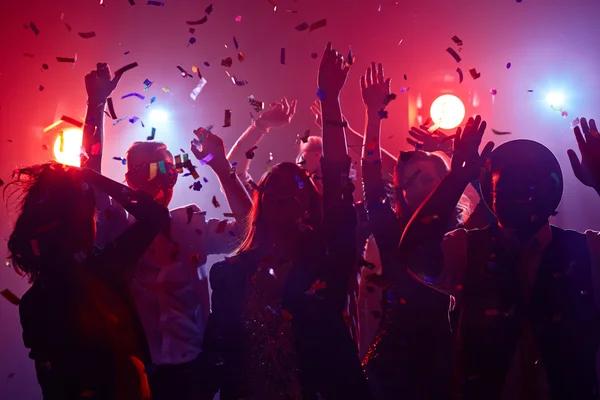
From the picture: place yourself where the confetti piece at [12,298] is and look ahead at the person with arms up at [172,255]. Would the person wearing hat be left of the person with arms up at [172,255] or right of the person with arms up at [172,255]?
right

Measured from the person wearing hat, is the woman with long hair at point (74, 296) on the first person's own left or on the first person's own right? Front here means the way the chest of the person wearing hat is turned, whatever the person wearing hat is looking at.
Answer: on the first person's own right

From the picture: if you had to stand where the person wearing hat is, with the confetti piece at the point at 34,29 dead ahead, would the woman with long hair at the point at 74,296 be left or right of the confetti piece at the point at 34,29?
left

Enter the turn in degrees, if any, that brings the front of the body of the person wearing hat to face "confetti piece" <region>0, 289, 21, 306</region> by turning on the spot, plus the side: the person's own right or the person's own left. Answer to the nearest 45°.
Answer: approximately 90° to the person's own right

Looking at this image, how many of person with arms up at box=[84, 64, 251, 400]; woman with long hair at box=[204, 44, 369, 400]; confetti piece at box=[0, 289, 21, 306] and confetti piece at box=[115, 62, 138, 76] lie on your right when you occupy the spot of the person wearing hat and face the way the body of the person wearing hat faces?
4

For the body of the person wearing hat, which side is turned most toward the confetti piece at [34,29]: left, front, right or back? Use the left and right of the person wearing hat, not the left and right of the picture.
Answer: right

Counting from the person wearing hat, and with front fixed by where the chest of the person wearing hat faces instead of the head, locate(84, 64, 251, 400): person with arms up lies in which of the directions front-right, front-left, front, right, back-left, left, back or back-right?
right

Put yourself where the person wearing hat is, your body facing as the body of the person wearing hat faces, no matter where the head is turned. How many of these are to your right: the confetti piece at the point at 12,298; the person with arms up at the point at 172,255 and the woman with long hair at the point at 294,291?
3

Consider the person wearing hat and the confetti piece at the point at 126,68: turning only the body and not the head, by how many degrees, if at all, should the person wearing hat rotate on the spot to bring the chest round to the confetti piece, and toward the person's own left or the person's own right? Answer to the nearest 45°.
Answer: approximately 90° to the person's own right

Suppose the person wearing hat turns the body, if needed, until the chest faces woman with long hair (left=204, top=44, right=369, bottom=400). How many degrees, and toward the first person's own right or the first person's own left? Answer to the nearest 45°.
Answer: approximately 90° to the first person's own right

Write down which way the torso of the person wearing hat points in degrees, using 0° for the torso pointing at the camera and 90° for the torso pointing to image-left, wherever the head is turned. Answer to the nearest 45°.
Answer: approximately 0°
